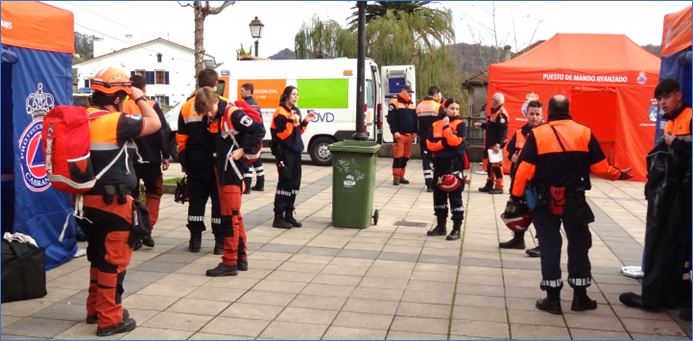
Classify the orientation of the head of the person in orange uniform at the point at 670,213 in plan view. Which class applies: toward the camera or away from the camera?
toward the camera

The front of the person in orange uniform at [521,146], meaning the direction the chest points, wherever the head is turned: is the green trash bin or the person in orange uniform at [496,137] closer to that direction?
the green trash bin

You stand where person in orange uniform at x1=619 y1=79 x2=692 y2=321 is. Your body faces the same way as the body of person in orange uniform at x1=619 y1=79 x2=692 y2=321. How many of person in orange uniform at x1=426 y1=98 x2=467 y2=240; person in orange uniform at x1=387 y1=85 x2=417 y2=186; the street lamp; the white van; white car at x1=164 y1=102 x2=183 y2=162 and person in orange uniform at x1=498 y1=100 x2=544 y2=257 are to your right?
6

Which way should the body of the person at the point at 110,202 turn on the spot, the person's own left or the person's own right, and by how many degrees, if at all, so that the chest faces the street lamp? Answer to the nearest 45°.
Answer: approximately 45° to the person's own left

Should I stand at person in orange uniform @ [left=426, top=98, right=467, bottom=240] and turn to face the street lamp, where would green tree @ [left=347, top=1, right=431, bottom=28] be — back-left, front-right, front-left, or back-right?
front-right

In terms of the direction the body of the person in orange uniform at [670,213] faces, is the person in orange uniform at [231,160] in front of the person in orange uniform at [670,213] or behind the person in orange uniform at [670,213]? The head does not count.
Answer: in front

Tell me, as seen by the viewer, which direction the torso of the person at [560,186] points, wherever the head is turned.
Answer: away from the camera

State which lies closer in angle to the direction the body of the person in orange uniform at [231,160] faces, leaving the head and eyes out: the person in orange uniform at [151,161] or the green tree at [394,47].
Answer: the person in orange uniform

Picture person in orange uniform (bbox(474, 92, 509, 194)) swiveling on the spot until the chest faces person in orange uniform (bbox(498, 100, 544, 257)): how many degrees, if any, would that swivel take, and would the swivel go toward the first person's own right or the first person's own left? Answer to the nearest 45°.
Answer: approximately 90° to the first person's own left

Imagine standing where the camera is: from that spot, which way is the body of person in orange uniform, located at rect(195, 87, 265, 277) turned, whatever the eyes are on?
to the viewer's left

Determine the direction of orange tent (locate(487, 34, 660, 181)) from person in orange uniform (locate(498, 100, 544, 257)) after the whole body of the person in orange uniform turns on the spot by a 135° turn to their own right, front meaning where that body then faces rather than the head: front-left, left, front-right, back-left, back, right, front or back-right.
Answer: front
